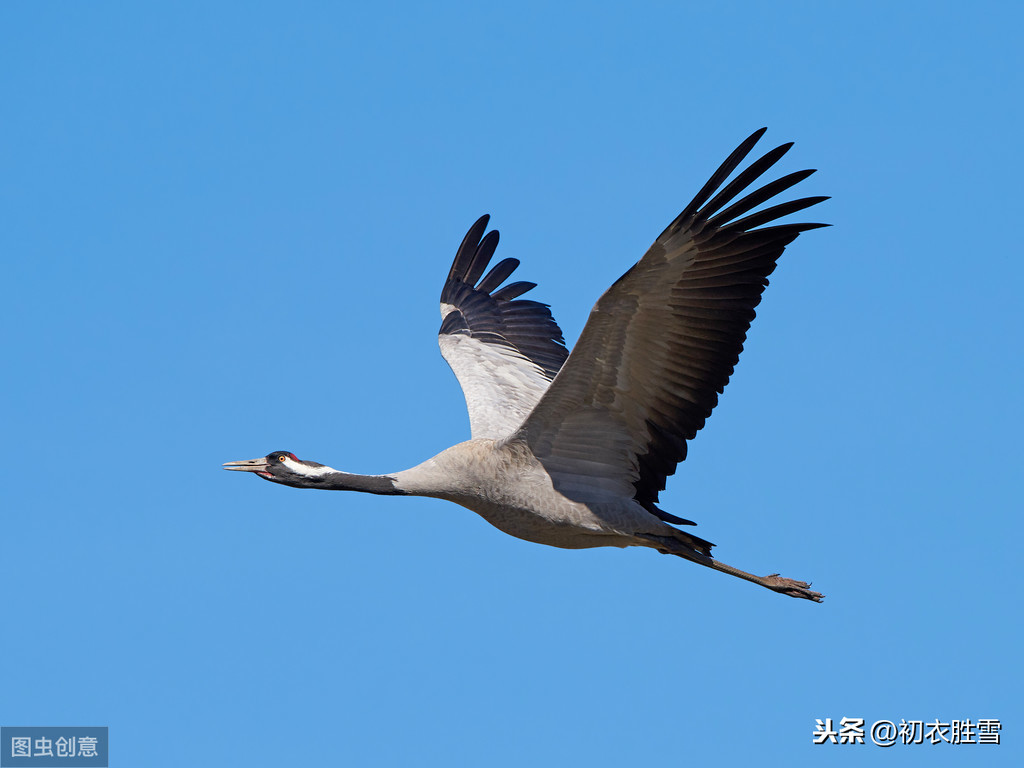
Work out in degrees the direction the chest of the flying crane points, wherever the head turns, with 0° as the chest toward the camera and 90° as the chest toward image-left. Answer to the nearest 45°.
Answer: approximately 90°
